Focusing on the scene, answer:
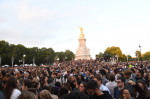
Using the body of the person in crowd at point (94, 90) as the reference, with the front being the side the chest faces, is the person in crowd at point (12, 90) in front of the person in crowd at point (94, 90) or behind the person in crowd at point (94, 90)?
in front
